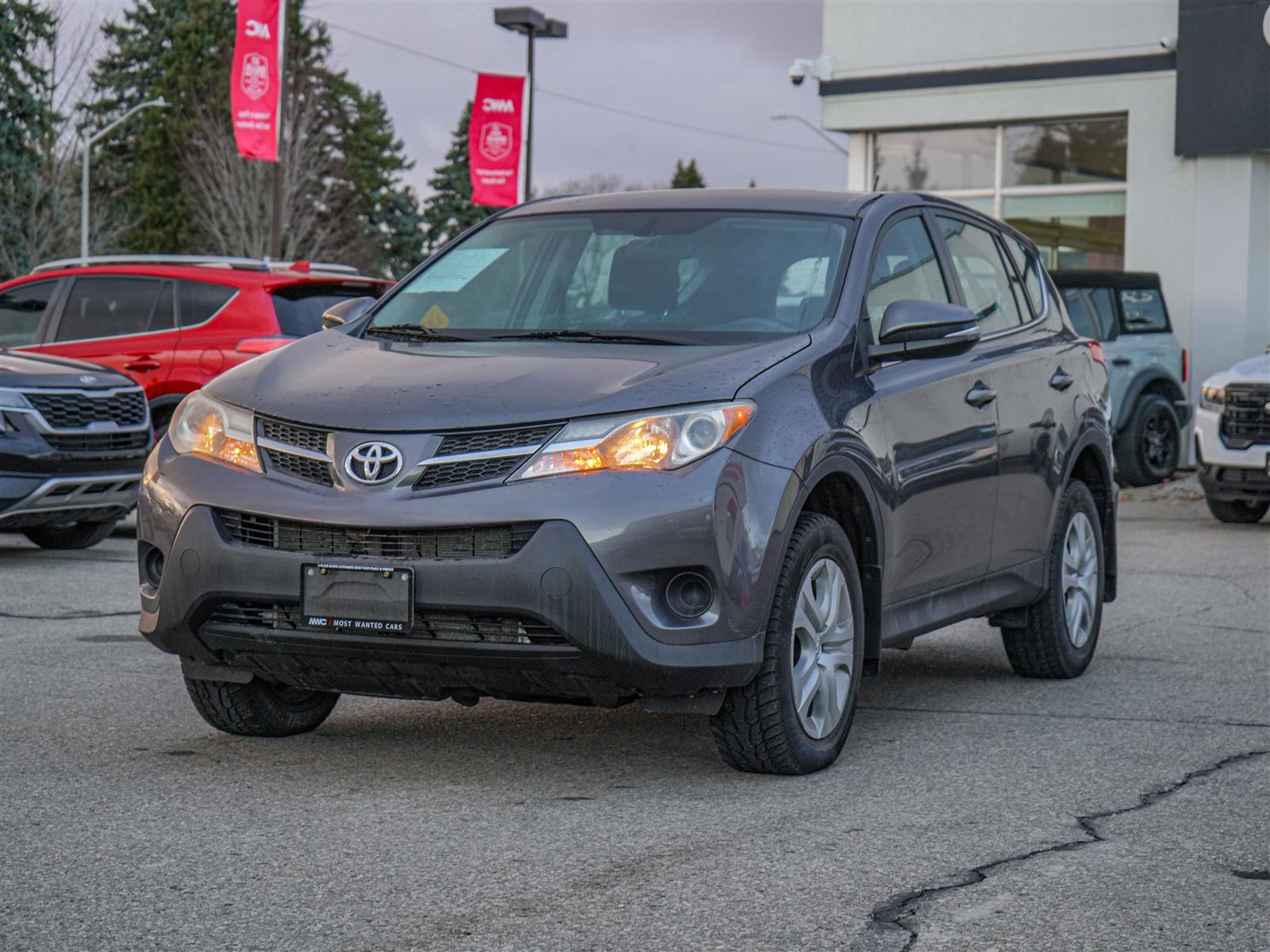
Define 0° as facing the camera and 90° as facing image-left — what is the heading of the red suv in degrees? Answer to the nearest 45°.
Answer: approximately 135°

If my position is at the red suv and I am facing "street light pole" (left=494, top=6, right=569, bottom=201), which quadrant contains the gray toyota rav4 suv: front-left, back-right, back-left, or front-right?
back-right

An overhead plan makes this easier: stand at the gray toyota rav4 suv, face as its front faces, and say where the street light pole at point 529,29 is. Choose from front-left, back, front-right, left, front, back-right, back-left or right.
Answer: back-right
